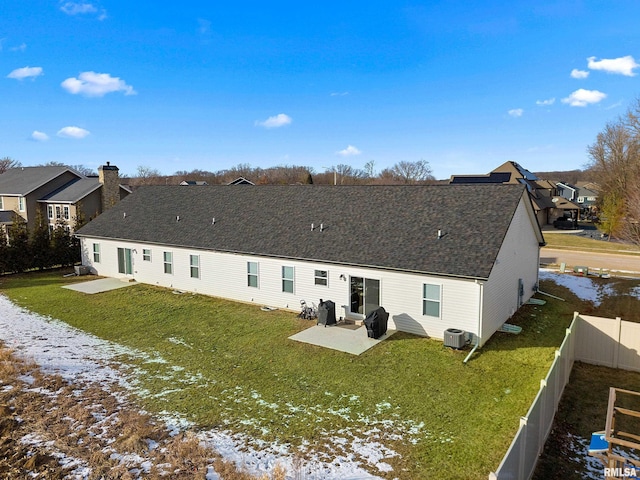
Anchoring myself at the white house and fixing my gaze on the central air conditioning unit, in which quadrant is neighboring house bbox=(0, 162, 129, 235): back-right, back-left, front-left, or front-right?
back-right

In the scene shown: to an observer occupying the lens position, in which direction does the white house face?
facing away from the viewer and to the right of the viewer

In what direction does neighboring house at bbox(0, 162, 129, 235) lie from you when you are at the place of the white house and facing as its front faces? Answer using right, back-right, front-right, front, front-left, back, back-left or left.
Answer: left

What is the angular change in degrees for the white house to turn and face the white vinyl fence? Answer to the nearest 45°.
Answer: approximately 90° to its right
